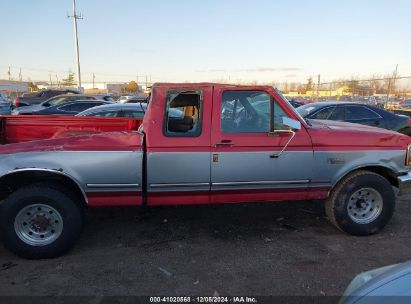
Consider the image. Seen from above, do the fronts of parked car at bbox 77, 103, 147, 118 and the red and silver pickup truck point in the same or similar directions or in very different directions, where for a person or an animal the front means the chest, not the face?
very different directions

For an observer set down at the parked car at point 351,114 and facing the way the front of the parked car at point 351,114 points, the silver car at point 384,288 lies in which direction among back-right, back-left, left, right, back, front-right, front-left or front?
front-left

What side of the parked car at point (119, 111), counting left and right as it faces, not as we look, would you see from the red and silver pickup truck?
left

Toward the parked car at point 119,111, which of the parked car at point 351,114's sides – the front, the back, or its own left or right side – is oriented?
front

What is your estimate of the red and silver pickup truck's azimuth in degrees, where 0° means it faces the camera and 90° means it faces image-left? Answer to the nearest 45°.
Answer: approximately 270°

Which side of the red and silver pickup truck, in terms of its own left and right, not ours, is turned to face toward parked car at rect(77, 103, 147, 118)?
left

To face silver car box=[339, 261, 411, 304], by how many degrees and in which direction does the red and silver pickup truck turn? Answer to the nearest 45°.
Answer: approximately 45° to its right

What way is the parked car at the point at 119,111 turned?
to the viewer's left
